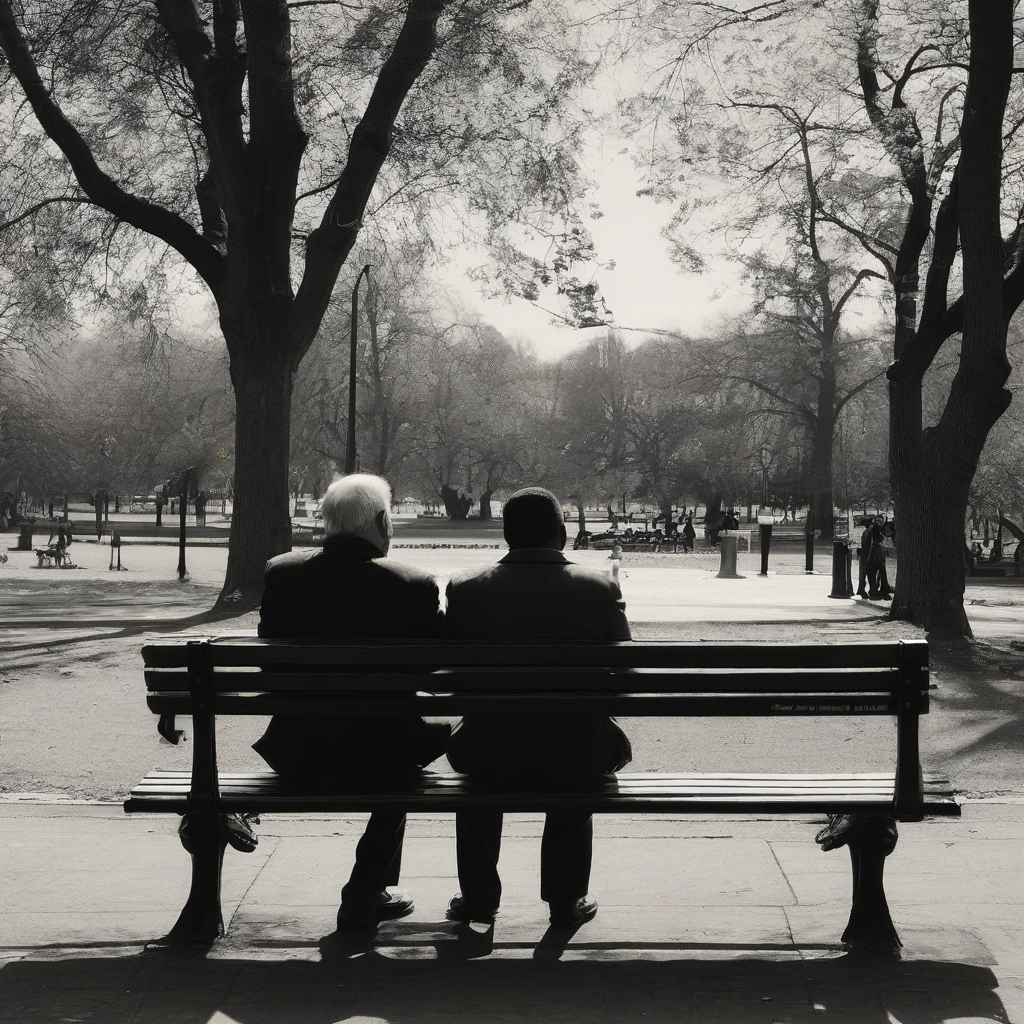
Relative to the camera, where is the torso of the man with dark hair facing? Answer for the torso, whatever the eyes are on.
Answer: away from the camera

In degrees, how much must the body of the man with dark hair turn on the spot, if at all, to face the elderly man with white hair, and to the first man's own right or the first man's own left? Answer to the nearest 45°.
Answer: approximately 90° to the first man's own left

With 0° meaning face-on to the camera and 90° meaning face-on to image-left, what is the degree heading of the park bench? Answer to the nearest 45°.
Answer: approximately 180°

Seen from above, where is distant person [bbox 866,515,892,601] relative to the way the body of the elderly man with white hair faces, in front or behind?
in front

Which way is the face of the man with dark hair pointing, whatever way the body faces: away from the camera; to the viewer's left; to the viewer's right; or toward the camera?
away from the camera

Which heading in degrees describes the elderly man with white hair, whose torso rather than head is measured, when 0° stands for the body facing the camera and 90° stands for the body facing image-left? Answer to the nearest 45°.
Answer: approximately 180°

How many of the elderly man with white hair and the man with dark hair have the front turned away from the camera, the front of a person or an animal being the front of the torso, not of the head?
2

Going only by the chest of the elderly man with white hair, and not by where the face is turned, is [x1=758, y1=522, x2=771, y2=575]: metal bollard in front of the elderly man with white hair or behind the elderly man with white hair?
in front
